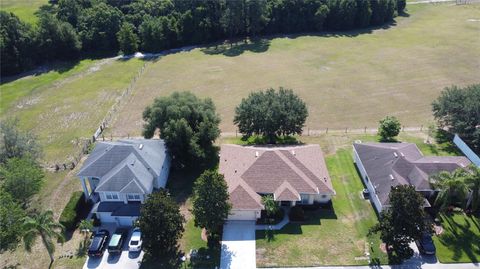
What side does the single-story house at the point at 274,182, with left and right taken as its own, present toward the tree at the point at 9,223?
right

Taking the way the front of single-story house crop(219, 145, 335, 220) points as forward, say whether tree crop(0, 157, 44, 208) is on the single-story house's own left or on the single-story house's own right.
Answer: on the single-story house's own right

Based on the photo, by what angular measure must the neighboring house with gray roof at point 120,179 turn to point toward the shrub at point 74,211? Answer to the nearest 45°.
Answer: approximately 90° to its right

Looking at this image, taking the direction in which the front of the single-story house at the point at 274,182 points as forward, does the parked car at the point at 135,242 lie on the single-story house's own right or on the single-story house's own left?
on the single-story house's own right

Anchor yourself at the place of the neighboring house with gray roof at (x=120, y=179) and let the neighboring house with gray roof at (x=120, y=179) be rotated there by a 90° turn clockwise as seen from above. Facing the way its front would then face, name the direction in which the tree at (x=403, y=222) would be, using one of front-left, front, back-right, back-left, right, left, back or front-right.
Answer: back-left

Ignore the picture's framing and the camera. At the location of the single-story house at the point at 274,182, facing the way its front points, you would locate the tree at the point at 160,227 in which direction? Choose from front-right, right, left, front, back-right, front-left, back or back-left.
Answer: front-right

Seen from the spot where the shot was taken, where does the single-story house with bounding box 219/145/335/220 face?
facing the viewer

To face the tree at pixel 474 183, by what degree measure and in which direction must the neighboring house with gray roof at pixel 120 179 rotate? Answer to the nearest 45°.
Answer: approximately 45° to its left

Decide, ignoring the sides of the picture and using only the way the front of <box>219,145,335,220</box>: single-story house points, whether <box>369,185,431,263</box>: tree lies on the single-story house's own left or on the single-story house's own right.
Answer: on the single-story house's own left

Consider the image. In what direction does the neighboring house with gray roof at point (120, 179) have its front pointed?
toward the camera

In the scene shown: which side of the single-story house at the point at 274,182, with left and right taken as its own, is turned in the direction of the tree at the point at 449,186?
left

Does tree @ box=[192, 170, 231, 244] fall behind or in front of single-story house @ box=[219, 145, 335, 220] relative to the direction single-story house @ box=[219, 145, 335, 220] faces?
in front

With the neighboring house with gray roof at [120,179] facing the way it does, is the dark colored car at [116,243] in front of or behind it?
in front

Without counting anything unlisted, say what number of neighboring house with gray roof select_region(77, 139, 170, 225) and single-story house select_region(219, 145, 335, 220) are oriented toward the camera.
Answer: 2

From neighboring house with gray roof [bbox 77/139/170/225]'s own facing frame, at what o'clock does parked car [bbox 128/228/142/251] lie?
The parked car is roughly at 12 o'clock from the neighboring house with gray roof.
